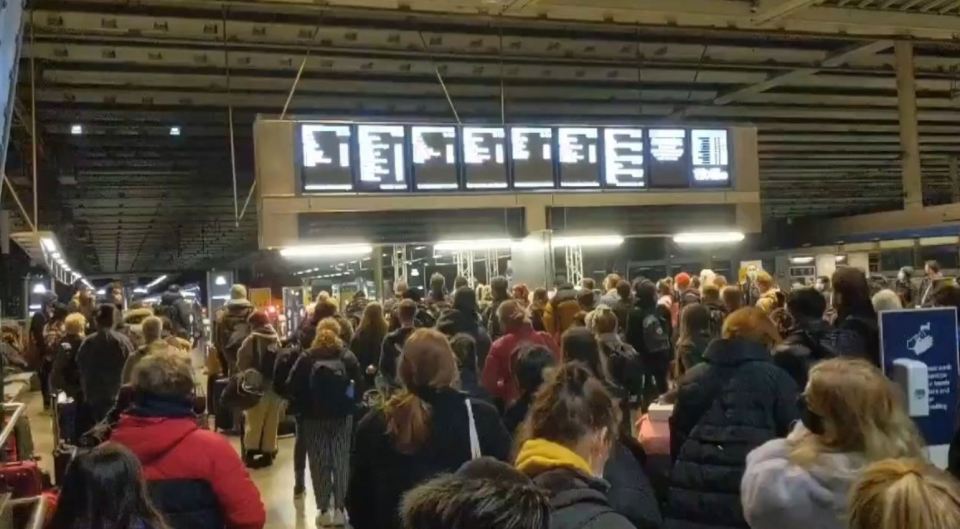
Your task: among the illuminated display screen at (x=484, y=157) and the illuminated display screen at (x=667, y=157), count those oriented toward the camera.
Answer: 2

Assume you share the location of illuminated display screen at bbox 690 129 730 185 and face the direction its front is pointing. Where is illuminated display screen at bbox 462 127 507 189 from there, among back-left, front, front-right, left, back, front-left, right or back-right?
front-right

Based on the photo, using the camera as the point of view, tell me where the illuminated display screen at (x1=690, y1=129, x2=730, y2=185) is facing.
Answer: facing the viewer

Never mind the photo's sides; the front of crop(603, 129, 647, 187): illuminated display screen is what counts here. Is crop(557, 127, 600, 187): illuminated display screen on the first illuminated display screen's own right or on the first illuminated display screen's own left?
on the first illuminated display screen's own right

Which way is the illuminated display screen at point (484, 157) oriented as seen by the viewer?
toward the camera

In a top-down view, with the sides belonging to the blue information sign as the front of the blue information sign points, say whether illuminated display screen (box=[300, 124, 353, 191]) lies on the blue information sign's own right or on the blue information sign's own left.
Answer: on the blue information sign's own right

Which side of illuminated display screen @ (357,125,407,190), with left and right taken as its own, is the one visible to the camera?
front

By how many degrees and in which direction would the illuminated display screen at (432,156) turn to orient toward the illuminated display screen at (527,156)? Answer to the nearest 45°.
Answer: approximately 90° to its left

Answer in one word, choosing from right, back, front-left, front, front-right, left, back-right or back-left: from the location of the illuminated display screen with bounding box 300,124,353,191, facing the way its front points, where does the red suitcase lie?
front-right

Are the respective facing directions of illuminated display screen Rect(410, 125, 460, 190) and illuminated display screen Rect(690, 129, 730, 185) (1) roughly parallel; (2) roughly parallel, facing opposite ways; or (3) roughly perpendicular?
roughly parallel

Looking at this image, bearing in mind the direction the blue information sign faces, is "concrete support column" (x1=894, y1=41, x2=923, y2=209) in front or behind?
behind

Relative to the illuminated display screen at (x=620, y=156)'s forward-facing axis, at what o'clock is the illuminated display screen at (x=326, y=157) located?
the illuminated display screen at (x=326, y=157) is roughly at 2 o'clock from the illuminated display screen at (x=620, y=156).

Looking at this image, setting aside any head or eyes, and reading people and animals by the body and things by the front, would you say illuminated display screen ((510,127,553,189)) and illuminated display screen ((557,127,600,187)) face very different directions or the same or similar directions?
same or similar directions
